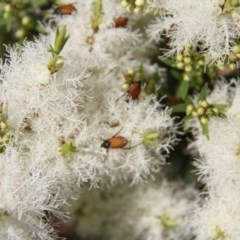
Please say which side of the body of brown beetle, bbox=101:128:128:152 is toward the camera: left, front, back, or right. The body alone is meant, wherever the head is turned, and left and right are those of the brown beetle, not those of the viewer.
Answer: left

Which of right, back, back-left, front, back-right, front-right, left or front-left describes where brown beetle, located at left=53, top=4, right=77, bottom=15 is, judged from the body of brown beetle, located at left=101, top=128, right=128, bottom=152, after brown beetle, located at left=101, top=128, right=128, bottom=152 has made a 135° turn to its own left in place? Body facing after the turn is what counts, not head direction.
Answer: back-left
